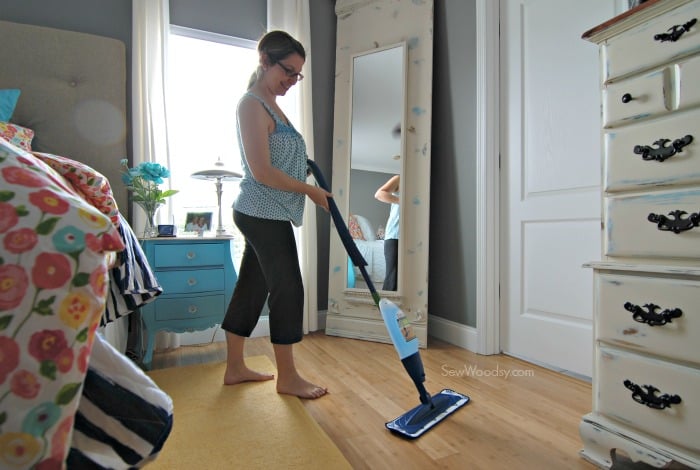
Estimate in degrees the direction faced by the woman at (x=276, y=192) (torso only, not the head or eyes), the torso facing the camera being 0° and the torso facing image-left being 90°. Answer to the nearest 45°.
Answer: approximately 270°

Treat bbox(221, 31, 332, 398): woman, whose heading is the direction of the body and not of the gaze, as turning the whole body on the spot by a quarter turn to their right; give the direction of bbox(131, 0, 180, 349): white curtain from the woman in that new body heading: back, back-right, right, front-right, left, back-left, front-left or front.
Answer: back-right

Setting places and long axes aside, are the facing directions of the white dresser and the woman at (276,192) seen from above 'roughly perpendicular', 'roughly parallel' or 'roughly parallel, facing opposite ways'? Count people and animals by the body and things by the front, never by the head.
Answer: roughly parallel, facing opposite ways

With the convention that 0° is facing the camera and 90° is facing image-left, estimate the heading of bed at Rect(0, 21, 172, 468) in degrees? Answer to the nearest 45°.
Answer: approximately 315°

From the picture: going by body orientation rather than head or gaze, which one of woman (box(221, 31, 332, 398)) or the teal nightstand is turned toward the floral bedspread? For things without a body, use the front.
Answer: the teal nightstand

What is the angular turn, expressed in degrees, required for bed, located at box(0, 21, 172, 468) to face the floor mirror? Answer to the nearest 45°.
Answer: approximately 90° to its left

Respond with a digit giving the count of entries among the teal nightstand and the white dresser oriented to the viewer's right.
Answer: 0

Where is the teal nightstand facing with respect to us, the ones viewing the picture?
facing the viewer

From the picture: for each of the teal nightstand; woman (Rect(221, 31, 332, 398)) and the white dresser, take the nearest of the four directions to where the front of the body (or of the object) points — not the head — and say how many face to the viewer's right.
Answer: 1

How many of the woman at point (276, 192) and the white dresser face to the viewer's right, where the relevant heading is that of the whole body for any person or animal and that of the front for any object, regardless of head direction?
1

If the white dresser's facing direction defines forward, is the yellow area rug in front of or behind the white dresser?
in front

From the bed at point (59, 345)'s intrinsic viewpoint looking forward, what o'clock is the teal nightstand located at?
The teal nightstand is roughly at 8 o'clock from the bed.

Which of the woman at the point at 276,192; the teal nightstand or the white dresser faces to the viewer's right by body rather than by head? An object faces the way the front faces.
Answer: the woman

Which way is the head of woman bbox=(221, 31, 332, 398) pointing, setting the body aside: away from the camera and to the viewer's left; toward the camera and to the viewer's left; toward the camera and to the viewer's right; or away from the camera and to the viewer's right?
toward the camera and to the viewer's right

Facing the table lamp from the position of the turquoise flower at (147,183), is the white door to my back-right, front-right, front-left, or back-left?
front-right

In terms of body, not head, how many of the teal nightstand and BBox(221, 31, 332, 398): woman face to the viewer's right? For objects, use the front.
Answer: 1

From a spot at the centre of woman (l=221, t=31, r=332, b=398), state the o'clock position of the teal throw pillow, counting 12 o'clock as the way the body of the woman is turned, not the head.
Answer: The teal throw pillow is roughly at 7 o'clock from the woman.

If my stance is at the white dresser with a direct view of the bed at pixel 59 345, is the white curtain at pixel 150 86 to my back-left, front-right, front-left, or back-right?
front-right

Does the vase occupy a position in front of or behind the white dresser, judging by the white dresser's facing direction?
in front

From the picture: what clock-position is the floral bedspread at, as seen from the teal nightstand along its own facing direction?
The floral bedspread is roughly at 12 o'clock from the teal nightstand.
